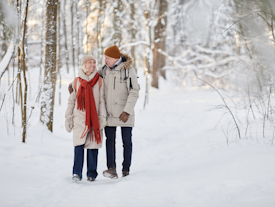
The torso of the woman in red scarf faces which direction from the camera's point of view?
toward the camera
